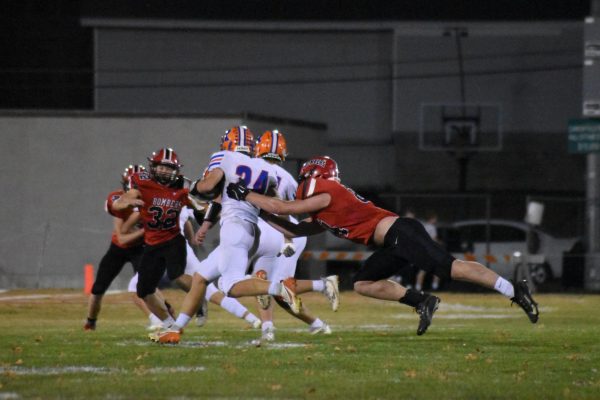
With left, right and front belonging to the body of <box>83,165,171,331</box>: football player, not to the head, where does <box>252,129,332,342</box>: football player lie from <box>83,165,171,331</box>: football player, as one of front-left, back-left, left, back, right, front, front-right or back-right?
front-right

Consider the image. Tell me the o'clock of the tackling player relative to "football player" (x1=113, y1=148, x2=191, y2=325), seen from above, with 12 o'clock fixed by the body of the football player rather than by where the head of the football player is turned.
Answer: The tackling player is roughly at 10 o'clock from the football player.

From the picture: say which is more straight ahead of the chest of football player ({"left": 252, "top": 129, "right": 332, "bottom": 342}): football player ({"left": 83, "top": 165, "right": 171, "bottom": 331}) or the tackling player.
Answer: the football player

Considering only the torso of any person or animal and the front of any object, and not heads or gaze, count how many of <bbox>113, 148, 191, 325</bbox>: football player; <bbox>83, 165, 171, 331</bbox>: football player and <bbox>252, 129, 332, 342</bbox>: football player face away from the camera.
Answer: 1

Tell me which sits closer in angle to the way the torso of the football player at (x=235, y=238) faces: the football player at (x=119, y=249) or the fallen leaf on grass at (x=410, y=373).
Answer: the football player

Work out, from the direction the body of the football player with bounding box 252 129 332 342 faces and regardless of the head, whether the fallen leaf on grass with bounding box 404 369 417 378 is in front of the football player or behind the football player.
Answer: behind

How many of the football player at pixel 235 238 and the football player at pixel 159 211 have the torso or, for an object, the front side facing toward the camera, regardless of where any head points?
1

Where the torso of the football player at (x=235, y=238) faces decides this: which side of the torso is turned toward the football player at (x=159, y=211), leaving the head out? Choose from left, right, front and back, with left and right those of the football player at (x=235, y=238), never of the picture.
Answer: front

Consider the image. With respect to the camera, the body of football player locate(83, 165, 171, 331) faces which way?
to the viewer's right

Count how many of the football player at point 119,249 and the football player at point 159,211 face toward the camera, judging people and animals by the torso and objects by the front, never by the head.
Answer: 1

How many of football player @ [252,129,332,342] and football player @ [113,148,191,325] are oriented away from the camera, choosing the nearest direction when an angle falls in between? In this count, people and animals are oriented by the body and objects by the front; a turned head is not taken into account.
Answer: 1

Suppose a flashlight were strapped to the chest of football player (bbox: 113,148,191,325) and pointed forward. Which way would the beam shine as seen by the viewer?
toward the camera
